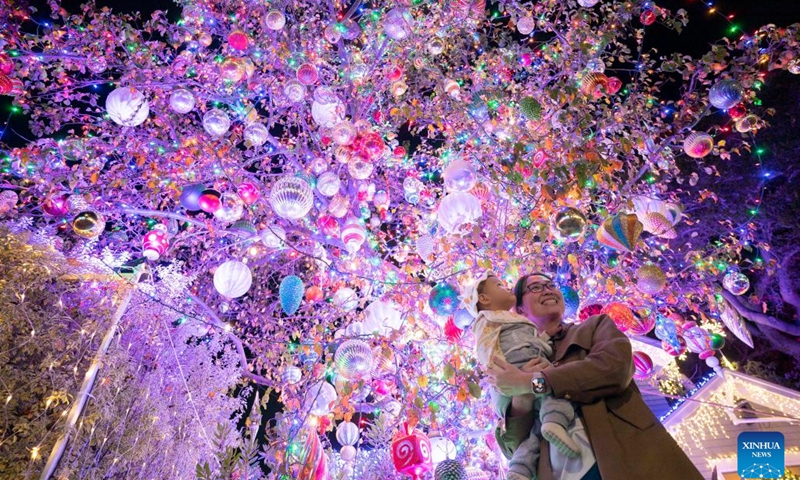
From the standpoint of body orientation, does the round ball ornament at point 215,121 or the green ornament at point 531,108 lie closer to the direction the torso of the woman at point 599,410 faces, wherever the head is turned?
the round ball ornament

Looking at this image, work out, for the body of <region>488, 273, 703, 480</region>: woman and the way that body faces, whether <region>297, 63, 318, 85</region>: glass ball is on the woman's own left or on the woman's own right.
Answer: on the woman's own right

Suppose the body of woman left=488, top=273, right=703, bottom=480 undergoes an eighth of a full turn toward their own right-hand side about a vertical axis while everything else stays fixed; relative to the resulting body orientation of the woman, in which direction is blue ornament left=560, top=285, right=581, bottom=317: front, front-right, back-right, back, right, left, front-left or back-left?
right

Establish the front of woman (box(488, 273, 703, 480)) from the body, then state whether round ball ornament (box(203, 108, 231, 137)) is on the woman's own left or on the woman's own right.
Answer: on the woman's own right
